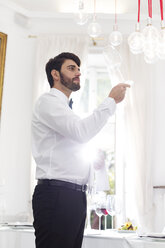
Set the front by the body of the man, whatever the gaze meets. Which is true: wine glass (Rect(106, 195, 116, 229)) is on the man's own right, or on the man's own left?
on the man's own left

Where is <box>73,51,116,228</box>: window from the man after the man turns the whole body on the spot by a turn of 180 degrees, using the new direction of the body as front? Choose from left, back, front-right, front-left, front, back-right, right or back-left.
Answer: right

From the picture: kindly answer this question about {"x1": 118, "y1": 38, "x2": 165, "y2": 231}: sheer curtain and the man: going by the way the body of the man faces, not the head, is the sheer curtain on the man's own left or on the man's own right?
on the man's own left

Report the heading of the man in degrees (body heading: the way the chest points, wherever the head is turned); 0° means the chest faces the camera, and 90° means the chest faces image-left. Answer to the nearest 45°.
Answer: approximately 270°

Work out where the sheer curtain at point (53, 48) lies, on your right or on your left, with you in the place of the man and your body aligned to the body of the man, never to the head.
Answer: on your left
